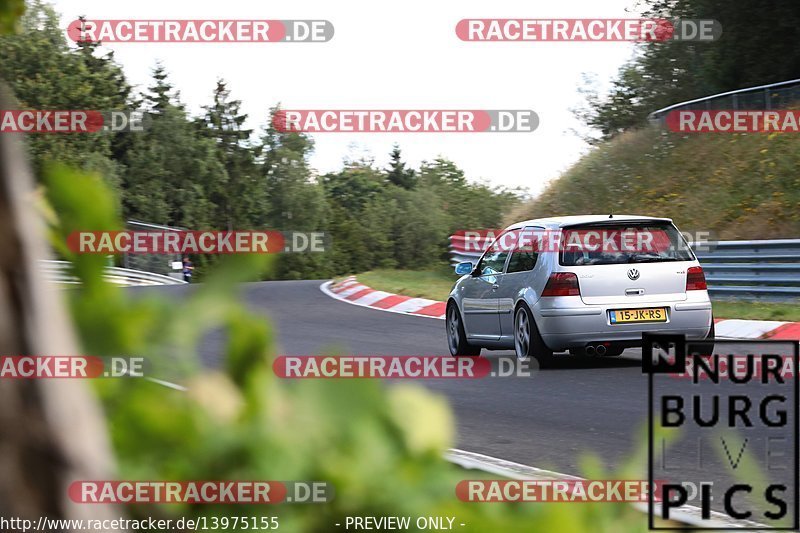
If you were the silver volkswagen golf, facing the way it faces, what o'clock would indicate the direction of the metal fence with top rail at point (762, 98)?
The metal fence with top rail is roughly at 2 o'clock from the silver volkswagen golf.

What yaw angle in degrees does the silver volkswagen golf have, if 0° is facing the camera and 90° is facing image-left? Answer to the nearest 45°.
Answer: approximately 135°
